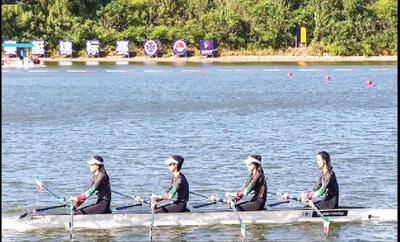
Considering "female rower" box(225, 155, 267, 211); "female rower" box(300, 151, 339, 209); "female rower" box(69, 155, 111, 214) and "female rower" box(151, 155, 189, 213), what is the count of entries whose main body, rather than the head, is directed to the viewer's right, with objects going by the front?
0

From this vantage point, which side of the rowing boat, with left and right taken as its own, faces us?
right

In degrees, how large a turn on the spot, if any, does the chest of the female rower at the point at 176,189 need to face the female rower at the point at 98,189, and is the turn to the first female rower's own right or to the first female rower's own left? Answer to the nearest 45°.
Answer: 0° — they already face them

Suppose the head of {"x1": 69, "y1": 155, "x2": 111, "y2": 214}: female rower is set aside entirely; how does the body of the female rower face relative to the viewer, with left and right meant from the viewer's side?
facing to the left of the viewer

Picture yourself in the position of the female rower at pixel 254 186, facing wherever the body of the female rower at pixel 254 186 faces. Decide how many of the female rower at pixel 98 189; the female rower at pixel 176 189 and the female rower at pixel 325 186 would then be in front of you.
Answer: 2

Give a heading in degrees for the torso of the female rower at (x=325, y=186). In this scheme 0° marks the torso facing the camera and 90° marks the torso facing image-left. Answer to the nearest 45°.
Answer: approximately 90°

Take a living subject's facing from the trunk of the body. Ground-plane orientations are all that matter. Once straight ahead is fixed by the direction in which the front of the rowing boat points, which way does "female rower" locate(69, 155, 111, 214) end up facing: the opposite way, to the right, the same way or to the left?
the opposite way

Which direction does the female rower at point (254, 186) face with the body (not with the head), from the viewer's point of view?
to the viewer's left

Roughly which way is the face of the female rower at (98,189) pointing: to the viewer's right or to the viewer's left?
to the viewer's left

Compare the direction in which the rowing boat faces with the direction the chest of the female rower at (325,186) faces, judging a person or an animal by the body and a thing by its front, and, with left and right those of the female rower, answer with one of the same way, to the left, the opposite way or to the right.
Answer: the opposite way

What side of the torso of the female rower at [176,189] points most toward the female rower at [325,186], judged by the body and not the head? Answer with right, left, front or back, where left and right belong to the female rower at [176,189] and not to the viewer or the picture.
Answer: back

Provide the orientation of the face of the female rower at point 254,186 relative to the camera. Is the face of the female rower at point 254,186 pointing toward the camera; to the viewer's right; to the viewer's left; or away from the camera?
to the viewer's left

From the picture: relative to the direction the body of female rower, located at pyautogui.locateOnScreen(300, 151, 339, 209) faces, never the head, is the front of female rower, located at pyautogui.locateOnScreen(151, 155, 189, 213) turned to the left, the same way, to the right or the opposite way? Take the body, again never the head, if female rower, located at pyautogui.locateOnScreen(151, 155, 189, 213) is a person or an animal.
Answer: the same way

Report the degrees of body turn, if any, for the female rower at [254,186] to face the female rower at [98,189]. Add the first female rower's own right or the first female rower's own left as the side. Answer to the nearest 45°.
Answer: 0° — they already face them

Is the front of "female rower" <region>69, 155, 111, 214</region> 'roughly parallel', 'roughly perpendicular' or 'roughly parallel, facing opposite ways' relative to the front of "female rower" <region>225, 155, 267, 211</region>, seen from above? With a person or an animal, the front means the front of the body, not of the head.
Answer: roughly parallel

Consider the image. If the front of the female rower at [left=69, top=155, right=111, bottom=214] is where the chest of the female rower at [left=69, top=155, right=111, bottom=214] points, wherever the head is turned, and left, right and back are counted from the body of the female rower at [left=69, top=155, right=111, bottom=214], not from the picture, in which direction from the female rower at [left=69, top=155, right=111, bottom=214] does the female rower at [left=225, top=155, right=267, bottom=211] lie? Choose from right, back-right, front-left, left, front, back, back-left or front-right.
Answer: back

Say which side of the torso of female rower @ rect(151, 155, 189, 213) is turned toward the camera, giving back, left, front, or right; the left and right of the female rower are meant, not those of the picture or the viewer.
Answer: left

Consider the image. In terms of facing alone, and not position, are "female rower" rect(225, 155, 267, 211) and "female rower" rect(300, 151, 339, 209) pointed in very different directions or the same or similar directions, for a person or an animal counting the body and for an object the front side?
same or similar directions

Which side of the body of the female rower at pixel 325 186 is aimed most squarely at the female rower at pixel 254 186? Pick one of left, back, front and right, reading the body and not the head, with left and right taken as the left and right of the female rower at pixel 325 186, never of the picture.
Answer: front
